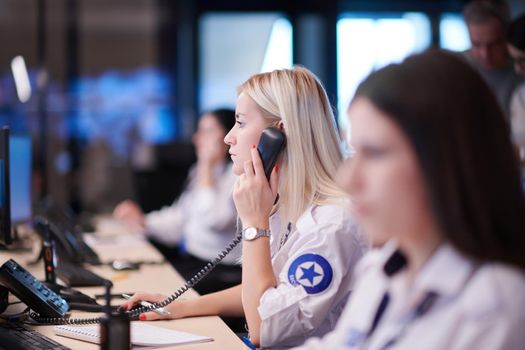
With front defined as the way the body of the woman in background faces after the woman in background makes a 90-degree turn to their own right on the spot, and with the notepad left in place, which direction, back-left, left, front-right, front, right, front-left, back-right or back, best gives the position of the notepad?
back-left

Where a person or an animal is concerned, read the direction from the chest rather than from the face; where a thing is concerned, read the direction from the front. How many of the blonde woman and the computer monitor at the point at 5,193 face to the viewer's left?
1

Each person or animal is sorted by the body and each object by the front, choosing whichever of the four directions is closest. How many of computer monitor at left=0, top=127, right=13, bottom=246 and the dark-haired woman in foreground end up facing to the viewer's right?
1

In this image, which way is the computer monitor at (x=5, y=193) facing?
to the viewer's right

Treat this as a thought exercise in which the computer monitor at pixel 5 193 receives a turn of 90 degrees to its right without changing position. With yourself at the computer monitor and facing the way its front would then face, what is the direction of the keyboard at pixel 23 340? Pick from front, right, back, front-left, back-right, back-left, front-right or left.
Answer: front

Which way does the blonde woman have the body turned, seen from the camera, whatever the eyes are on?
to the viewer's left

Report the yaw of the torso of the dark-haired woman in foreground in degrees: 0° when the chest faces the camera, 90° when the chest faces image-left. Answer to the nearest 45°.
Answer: approximately 45°

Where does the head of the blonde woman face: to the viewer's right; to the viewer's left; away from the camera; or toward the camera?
to the viewer's left

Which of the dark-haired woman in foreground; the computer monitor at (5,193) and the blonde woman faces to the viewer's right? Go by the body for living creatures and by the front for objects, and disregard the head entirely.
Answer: the computer monitor

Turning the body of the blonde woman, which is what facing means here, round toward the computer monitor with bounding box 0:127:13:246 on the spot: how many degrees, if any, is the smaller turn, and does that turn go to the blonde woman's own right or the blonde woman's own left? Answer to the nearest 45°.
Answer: approximately 45° to the blonde woman's own right

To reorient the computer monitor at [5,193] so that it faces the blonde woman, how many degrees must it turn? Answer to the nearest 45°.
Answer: approximately 45° to its right

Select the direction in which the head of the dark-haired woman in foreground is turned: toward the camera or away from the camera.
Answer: toward the camera

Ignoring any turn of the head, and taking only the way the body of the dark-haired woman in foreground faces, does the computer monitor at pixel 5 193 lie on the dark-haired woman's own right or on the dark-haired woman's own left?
on the dark-haired woman's own right

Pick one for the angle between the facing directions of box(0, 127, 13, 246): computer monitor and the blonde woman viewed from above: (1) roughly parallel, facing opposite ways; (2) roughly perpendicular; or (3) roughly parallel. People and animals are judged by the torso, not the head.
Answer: roughly parallel, facing opposite ways

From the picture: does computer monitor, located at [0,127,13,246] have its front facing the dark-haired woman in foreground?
no

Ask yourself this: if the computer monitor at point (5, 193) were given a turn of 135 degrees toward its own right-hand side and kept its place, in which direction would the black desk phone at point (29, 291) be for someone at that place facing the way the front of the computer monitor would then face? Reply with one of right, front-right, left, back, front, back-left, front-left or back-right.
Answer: front-left

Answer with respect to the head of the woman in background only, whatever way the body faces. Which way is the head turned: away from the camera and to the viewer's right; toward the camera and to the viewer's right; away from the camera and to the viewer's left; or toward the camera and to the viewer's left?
toward the camera and to the viewer's left
